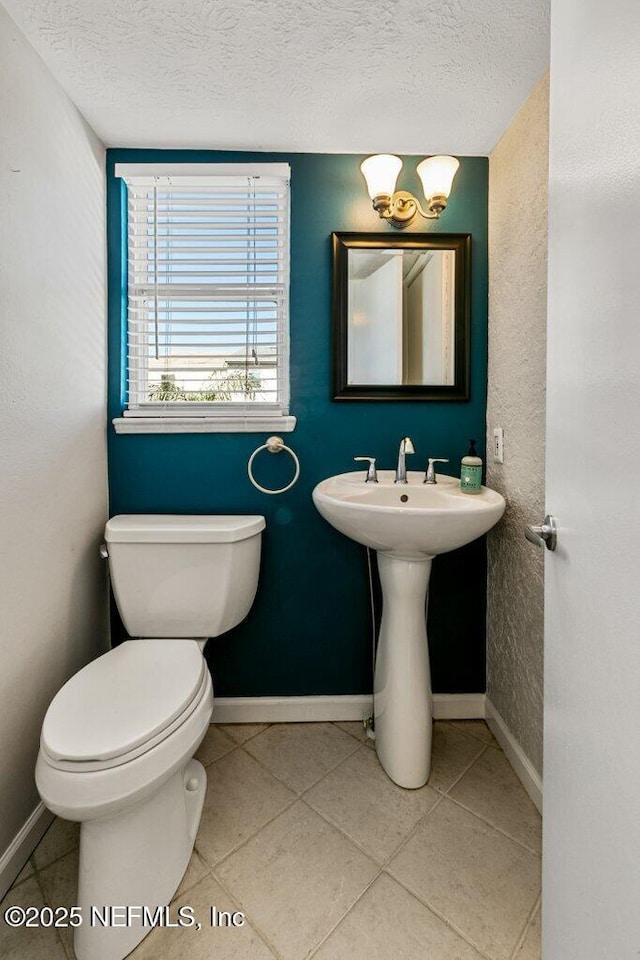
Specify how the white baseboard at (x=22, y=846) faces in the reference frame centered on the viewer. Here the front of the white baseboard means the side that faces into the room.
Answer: facing to the right of the viewer

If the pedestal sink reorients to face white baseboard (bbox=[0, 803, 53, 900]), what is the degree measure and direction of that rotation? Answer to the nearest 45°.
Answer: approximately 45° to its right

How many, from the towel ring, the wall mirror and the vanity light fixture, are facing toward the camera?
3

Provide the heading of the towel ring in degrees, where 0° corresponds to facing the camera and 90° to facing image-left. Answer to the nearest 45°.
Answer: approximately 0°

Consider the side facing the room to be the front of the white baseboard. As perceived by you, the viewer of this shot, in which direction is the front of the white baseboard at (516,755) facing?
facing to the left of the viewer
